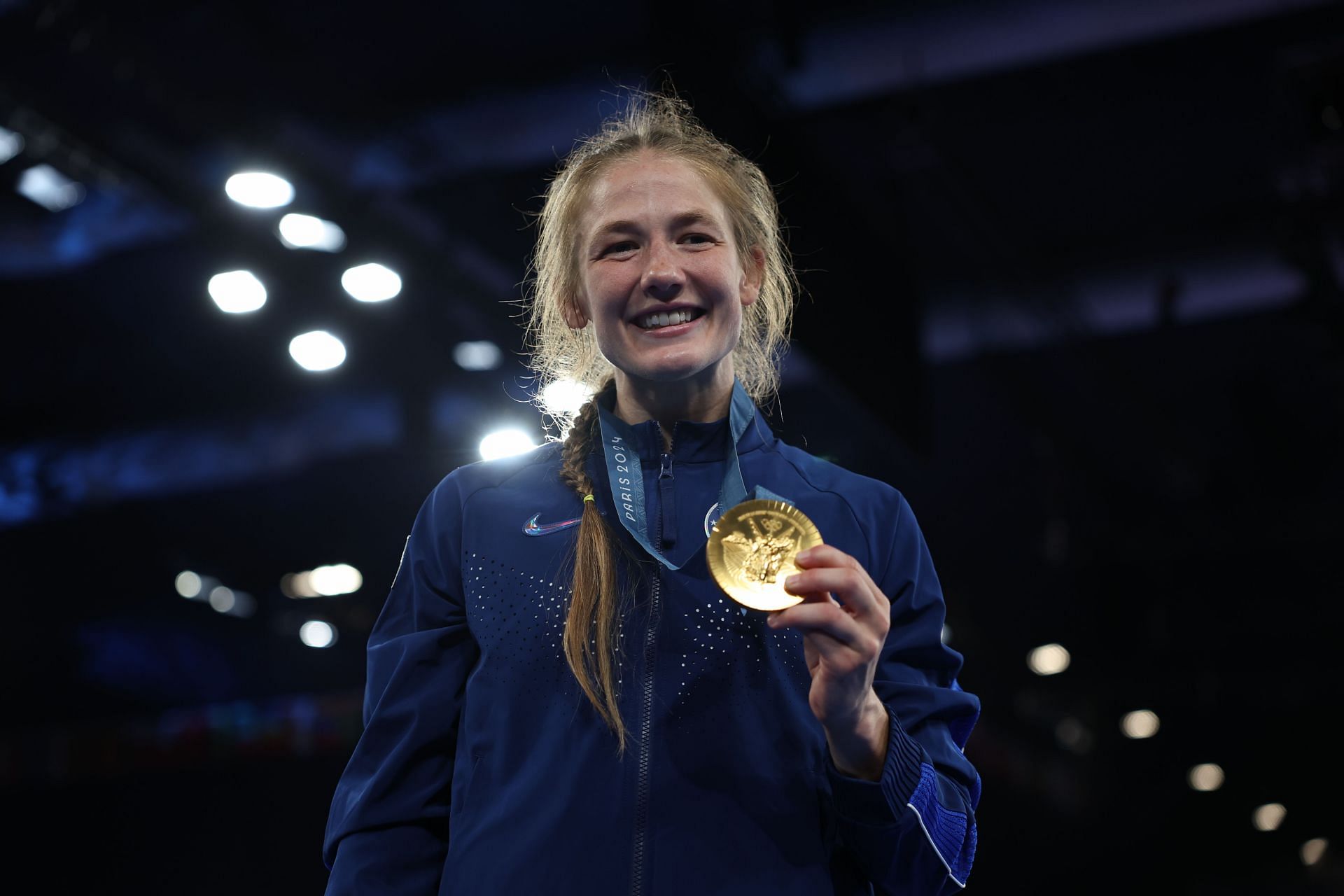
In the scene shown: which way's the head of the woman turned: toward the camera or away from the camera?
toward the camera

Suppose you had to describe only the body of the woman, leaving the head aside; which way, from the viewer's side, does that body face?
toward the camera
